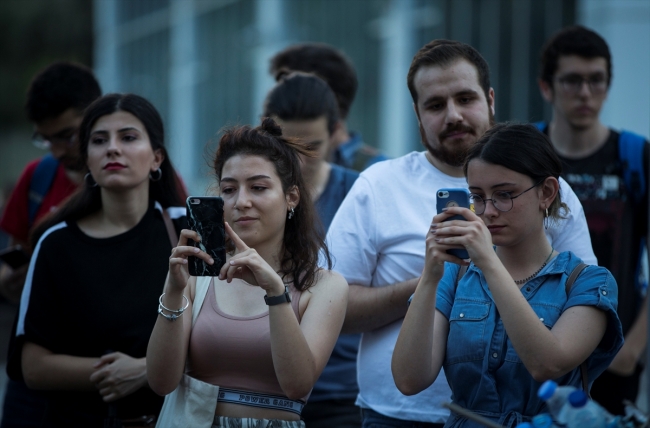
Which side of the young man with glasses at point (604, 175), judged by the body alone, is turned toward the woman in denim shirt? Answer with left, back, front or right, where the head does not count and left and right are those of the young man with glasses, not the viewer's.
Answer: front

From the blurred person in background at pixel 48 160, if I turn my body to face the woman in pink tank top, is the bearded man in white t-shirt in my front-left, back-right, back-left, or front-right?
front-left

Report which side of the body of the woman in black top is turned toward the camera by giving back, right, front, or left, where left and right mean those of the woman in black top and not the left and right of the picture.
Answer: front

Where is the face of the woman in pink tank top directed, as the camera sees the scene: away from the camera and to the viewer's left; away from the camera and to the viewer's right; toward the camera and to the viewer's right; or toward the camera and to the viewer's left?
toward the camera and to the viewer's left

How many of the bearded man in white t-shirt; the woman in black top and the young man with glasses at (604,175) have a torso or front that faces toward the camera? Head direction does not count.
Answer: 3

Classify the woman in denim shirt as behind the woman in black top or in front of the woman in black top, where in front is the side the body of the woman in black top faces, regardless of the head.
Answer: in front

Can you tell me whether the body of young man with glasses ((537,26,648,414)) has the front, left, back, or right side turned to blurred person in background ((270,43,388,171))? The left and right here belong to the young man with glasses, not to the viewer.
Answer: right

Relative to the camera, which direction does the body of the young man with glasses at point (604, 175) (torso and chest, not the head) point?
toward the camera

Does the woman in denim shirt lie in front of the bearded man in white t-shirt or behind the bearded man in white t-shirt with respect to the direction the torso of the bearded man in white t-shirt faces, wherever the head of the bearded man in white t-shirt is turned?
in front

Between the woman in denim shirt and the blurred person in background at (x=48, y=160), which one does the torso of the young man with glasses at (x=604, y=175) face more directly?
the woman in denim shirt

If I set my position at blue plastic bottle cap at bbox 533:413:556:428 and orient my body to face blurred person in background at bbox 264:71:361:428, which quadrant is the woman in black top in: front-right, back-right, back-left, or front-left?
front-left

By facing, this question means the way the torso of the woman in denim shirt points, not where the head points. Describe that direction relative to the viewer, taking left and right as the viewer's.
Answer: facing the viewer and to the left of the viewer

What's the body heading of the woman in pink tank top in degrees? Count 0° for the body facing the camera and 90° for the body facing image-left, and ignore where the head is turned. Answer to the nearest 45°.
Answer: approximately 45°

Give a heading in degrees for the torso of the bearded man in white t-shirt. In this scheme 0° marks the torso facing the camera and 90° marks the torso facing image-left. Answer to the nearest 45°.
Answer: approximately 0°

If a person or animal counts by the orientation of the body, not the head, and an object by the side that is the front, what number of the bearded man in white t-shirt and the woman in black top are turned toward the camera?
2

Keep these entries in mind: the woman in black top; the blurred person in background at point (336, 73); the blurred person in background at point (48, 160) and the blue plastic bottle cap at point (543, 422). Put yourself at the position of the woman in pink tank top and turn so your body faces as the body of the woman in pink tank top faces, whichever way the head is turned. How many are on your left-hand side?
1

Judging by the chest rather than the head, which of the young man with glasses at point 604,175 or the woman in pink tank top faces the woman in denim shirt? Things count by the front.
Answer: the young man with glasses

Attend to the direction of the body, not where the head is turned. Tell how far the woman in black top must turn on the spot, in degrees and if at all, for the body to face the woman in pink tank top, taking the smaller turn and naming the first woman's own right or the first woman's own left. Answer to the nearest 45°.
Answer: approximately 45° to the first woman's own left
